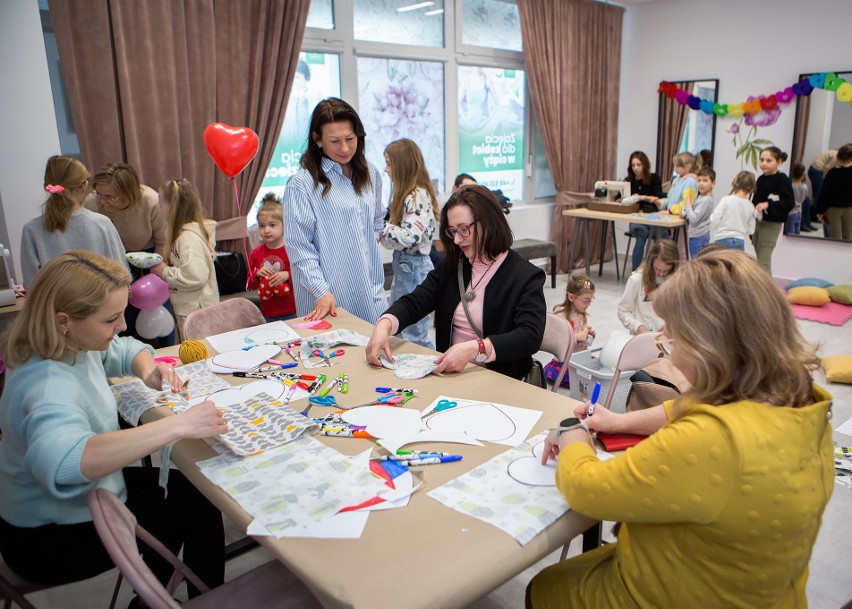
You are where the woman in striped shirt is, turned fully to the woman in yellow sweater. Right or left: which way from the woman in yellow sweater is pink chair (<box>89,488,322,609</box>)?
right

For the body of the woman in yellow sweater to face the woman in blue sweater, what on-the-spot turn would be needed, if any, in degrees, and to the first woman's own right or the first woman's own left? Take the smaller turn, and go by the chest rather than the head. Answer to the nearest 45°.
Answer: approximately 45° to the first woman's own left

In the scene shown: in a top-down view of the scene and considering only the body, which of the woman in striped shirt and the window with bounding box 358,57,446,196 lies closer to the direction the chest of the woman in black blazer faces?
the woman in striped shirt

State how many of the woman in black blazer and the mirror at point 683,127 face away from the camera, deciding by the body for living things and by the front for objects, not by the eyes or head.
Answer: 0

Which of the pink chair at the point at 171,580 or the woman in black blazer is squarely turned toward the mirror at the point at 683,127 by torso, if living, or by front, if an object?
the pink chair

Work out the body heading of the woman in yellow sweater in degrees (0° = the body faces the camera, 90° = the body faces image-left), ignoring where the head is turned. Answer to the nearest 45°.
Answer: approximately 135°

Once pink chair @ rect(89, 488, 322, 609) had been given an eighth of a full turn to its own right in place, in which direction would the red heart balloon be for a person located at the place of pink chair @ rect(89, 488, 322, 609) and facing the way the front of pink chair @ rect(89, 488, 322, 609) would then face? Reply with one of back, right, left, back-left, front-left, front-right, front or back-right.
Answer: left

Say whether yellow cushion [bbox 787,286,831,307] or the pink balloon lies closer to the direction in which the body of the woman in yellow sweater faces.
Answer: the pink balloon

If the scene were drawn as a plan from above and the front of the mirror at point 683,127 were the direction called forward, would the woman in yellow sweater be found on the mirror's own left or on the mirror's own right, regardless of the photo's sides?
on the mirror's own left

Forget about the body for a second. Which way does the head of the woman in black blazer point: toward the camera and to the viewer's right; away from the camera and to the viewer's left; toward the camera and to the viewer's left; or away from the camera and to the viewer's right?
toward the camera and to the viewer's left

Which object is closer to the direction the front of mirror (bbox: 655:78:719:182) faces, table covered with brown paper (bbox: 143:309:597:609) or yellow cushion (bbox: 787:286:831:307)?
the table covered with brown paper

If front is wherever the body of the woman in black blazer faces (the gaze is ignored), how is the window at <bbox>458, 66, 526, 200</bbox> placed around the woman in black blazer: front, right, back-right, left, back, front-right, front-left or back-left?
back-right

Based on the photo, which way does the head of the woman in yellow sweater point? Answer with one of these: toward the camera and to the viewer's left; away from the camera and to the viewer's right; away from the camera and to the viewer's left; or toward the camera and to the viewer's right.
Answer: away from the camera and to the viewer's left

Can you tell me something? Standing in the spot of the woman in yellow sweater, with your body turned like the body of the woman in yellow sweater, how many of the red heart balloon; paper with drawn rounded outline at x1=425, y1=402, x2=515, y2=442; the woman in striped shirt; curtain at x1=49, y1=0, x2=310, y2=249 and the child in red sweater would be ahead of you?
5

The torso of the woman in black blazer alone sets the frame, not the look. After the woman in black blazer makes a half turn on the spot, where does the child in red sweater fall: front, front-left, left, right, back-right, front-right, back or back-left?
left

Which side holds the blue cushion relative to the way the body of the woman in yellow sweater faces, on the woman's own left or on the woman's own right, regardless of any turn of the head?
on the woman's own right

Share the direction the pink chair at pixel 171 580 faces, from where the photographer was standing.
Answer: facing away from the viewer and to the right of the viewer

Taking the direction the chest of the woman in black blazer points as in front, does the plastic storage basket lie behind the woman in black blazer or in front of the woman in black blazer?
behind
